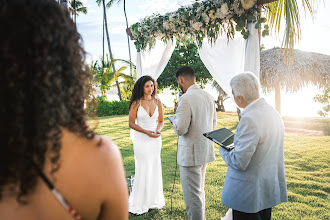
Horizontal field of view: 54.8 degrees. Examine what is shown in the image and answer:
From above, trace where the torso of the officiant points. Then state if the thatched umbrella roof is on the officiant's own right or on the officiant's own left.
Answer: on the officiant's own right

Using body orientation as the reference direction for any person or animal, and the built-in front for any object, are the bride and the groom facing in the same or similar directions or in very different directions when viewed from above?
very different directions

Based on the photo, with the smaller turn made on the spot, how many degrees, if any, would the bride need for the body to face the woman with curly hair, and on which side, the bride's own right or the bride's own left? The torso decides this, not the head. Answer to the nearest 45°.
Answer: approximately 45° to the bride's own right

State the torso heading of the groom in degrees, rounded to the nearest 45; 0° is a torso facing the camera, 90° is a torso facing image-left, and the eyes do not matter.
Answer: approximately 135°

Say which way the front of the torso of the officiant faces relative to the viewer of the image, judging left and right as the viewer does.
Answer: facing away from the viewer and to the left of the viewer

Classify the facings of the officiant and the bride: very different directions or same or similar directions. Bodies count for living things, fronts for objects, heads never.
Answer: very different directions

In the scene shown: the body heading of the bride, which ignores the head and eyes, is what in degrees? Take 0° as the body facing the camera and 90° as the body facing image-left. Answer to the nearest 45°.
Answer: approximately 315°
